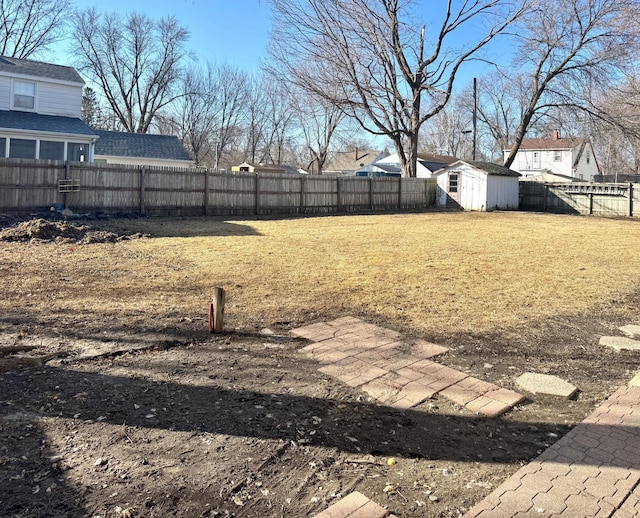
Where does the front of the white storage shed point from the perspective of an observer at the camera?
facing the viewer and to the left of the viewer

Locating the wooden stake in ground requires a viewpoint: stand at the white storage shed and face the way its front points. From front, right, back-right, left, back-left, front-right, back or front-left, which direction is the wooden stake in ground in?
front-left

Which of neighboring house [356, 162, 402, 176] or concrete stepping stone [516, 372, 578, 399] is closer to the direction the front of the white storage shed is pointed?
the concrete stepping stone

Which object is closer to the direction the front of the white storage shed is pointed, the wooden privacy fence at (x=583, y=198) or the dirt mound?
the dirt mound

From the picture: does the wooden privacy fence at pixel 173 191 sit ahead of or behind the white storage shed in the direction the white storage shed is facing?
ahead

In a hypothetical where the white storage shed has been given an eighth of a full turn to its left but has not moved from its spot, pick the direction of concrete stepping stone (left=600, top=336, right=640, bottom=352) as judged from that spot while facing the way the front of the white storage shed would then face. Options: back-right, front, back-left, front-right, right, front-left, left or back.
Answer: front

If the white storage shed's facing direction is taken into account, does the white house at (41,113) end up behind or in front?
in front

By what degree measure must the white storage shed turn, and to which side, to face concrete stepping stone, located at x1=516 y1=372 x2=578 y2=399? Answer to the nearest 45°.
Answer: approximately 45° to its left

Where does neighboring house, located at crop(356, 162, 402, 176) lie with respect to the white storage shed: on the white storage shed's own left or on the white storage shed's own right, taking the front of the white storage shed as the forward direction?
on the white storage shed's own right

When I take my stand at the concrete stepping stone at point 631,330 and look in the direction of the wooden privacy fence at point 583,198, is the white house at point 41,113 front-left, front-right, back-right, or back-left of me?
front-left
